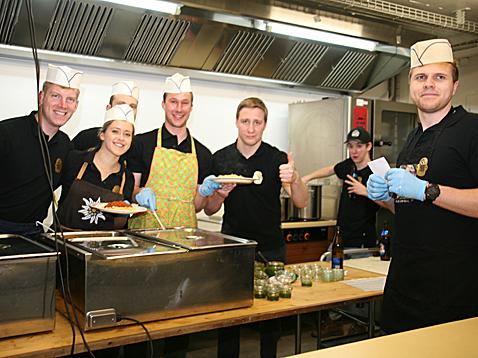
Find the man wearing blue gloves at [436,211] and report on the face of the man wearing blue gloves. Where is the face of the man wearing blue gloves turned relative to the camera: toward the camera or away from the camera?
toward the camera

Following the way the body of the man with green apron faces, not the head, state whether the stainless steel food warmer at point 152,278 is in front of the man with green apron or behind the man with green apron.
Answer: in front

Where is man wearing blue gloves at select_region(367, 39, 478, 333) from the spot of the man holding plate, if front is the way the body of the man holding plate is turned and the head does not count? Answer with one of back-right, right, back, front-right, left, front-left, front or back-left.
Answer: front-left

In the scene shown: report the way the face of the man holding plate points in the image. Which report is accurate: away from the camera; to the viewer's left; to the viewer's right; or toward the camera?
toward the camera

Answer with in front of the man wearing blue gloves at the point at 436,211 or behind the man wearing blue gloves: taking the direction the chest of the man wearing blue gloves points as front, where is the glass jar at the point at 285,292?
in front

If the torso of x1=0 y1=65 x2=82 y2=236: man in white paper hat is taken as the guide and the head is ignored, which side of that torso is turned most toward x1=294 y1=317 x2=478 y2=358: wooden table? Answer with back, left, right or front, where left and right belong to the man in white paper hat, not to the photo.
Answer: front

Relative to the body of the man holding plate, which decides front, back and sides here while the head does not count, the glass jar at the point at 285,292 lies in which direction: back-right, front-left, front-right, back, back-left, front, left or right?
front

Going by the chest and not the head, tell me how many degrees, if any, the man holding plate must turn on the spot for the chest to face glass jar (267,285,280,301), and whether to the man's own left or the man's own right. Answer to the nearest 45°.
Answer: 0° — they already face it

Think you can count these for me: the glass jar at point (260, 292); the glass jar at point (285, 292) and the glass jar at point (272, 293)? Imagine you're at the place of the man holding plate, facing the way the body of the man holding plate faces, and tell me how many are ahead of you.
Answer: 3

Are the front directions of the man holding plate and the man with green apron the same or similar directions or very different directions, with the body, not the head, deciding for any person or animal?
same or similar directions

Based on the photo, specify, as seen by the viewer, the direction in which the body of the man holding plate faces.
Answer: toward the camera

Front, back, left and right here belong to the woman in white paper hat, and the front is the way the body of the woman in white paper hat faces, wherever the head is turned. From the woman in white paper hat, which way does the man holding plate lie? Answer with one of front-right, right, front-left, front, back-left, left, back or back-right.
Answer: front-left

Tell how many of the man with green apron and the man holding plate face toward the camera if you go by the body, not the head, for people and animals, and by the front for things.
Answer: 2

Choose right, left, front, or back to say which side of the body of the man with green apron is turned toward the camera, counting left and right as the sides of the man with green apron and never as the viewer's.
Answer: front
